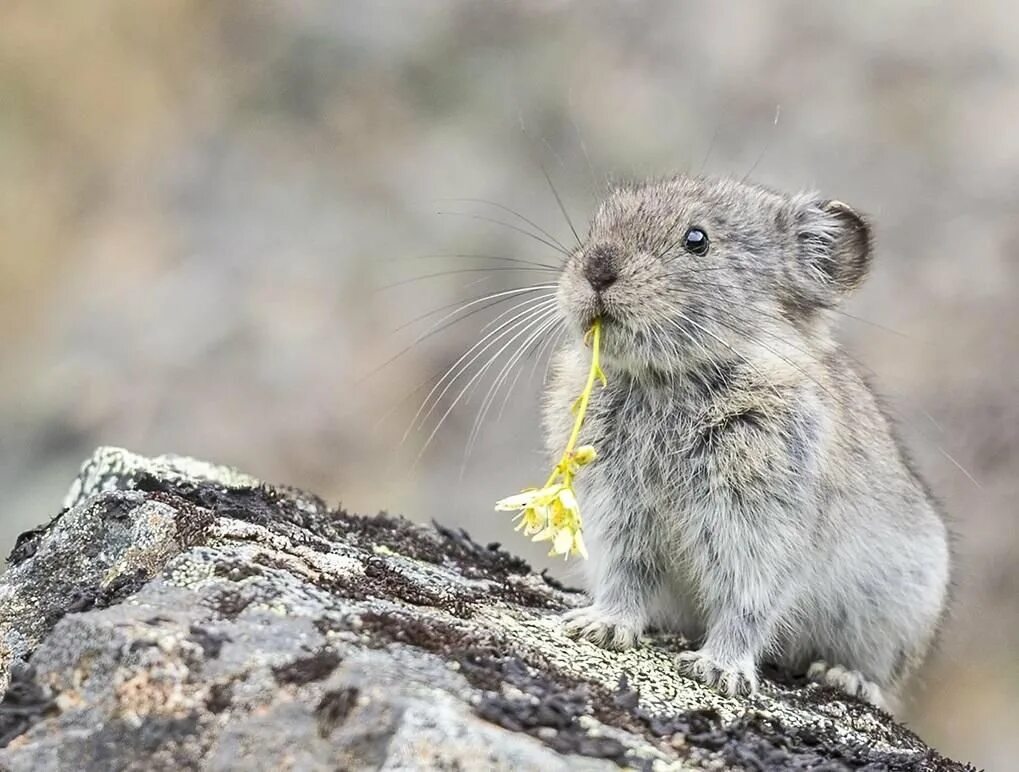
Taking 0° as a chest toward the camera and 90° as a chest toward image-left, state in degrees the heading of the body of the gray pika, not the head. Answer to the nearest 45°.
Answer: approximately 45°
